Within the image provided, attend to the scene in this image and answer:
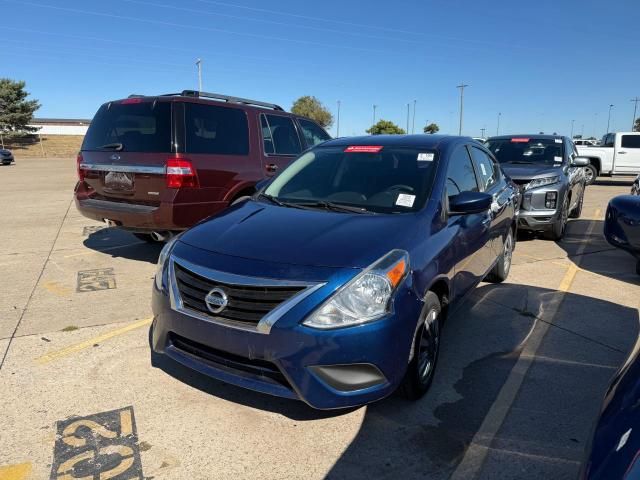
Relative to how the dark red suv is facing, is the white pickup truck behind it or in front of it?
in front

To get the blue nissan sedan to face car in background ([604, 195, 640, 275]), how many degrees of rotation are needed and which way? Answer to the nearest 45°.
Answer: approximately 135° to its left

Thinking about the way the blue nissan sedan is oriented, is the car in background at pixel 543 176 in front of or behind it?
behind

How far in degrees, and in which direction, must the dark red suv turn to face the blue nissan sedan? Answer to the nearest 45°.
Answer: approximately 135° to its right

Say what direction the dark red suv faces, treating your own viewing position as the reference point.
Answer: facing away from the viewer and to the right of the viewer

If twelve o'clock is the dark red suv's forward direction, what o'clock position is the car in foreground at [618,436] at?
The car in foreground is roughly at 4 o'clock from the dark red suv.

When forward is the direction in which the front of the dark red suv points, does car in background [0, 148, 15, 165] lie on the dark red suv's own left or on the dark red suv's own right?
on the dark red suv's own left

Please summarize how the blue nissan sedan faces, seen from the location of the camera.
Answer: facing the viewer and to the left of the viewer

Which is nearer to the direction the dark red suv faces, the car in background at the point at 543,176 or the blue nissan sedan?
the car in background

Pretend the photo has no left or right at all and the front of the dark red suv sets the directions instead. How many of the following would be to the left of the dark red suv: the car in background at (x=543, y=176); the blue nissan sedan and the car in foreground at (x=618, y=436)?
0

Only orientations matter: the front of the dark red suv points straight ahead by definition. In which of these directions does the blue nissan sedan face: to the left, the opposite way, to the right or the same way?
the opposite way

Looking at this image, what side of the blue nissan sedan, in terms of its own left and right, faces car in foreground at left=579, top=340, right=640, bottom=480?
left

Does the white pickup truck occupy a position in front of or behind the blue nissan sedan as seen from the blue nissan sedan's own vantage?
behind

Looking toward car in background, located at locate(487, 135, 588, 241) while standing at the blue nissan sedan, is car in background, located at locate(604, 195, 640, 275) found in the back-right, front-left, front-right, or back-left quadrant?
front-right

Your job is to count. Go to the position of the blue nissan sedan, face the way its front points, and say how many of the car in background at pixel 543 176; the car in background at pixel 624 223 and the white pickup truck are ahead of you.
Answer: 0
